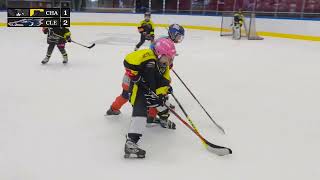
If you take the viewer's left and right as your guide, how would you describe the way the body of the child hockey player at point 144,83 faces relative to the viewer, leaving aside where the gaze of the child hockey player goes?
facing the viewer and to the right of the viewer

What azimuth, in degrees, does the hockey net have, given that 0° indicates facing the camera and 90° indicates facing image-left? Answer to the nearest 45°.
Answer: approximately 45°
